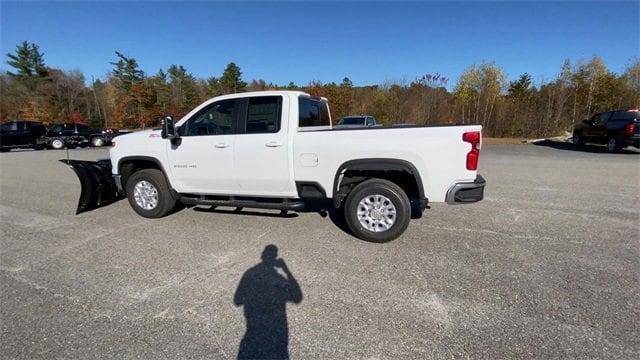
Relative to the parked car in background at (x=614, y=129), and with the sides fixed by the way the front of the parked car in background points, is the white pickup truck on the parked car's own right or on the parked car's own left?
on the parked car's own left

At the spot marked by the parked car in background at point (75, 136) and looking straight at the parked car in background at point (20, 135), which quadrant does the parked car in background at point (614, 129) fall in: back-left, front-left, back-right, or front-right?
back-left

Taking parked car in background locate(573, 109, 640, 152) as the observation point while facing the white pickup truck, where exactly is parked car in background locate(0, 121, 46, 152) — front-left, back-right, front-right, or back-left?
front-right

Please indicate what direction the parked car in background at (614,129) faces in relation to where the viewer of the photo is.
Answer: facing away from the viewer and to the left of the viewer

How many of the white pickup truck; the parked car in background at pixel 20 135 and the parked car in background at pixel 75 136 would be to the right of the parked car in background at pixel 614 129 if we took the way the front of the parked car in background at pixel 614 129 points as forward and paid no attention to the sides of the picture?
0

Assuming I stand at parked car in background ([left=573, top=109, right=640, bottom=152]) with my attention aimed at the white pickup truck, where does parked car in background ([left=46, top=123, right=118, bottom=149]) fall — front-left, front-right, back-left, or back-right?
front-right

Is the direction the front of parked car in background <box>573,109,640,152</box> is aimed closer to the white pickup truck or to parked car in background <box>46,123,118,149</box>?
the parked car in background

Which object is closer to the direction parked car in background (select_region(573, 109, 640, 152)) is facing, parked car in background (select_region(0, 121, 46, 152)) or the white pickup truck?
the parked car in background

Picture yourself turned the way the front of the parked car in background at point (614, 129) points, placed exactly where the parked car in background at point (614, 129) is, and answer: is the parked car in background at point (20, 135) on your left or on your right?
on your left
